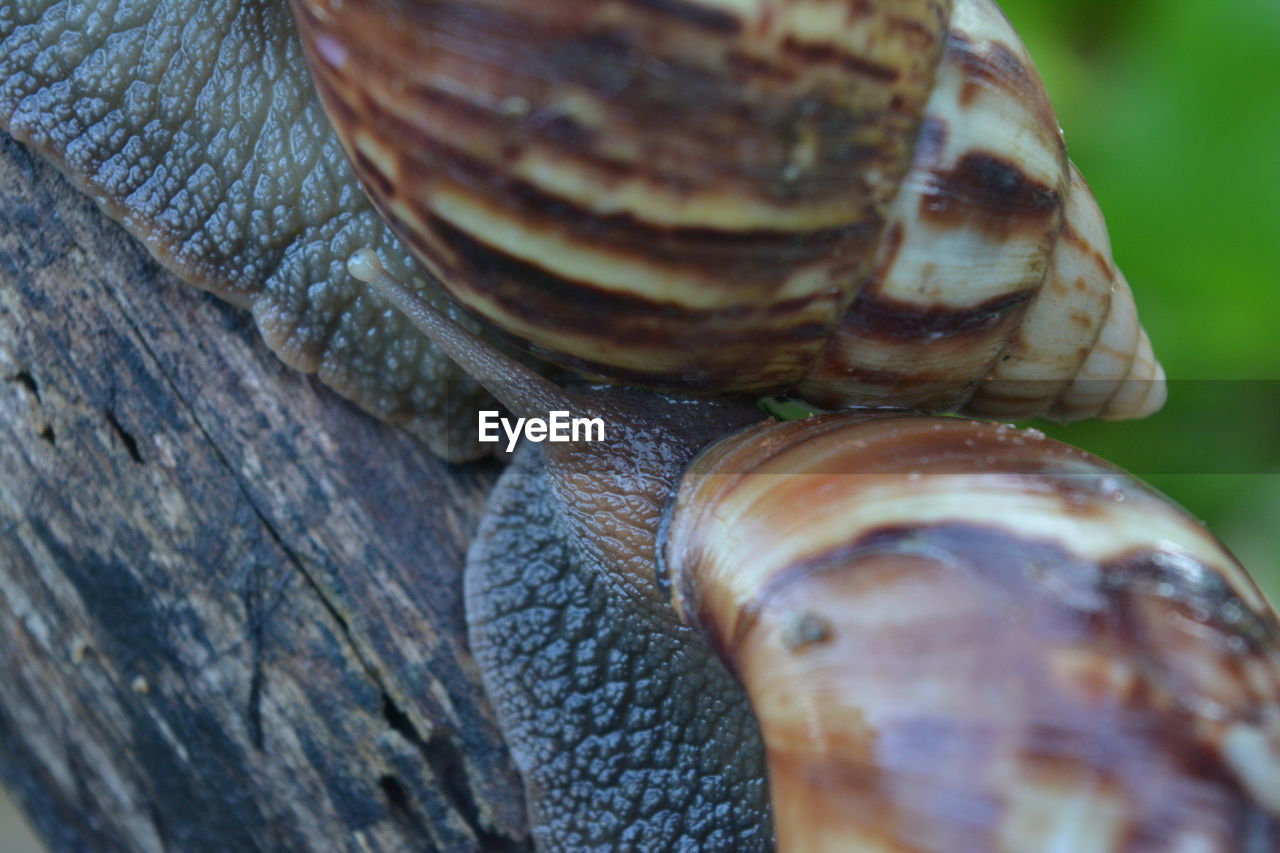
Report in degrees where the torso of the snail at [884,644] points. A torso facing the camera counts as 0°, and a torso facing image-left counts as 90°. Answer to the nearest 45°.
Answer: approximately 90°

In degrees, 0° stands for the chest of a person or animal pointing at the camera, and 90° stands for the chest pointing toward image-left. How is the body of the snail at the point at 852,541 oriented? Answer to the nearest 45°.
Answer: approximately 90°
